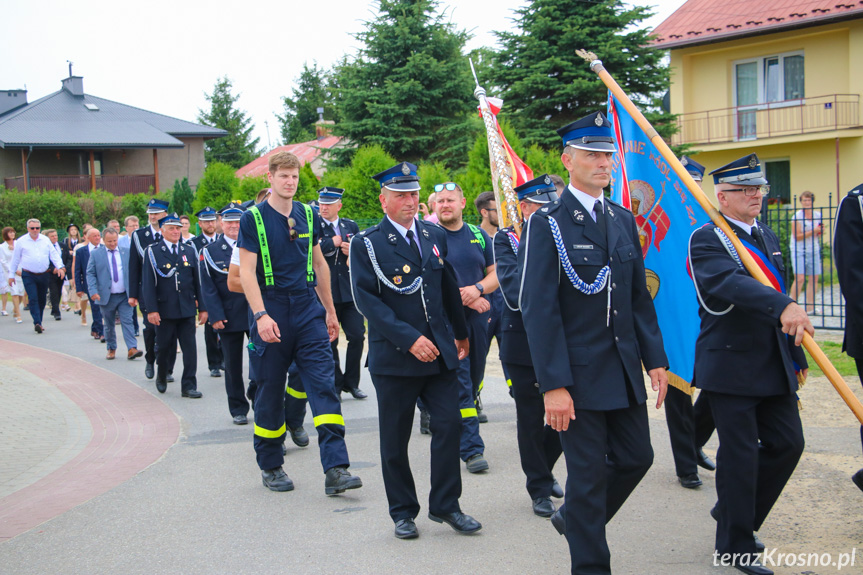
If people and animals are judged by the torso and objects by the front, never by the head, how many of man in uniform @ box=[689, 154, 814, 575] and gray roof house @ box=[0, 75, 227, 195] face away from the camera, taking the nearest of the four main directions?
0

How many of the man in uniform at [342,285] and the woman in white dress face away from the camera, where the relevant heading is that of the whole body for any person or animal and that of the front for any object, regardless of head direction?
0

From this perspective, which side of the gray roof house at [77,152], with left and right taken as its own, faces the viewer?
front

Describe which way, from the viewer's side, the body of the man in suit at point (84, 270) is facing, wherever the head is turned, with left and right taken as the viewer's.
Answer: facing the viewer and to the right of the viewer

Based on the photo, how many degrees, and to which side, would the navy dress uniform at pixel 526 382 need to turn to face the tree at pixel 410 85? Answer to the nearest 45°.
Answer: approximately 135° to its left

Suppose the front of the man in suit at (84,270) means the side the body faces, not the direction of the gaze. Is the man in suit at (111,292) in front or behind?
in front

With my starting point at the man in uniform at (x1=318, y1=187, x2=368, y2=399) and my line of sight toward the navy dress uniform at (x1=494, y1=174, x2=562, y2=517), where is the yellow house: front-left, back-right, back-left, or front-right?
back-left

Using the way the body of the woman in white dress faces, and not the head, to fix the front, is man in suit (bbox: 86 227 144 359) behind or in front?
in front

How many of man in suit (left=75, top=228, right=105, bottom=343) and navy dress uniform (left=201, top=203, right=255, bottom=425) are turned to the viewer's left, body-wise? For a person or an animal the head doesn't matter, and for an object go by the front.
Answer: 0
